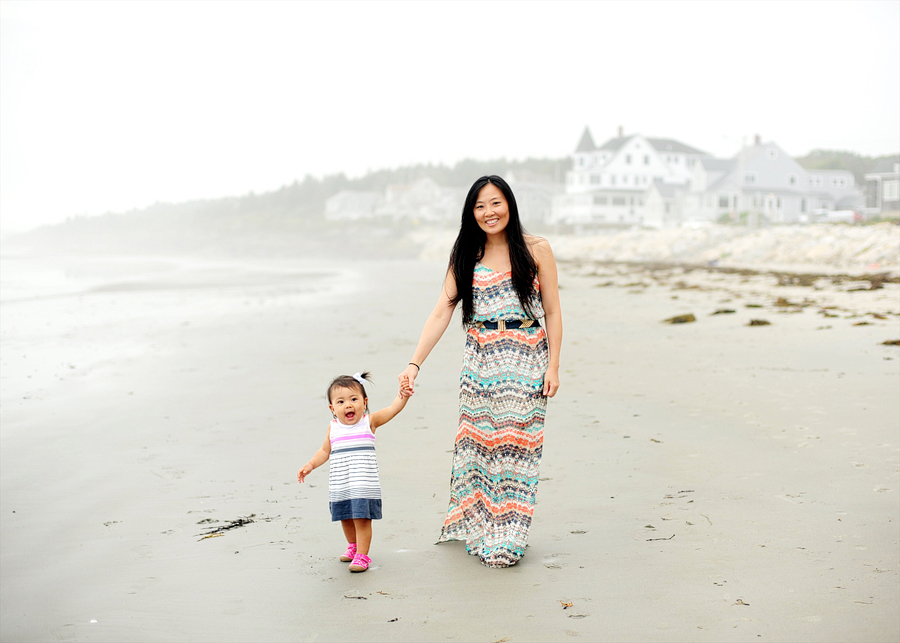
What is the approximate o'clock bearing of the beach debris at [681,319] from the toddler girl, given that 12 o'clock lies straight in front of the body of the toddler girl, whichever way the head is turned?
The beach debris is roughly at 7 o'clock from the toddler girl.

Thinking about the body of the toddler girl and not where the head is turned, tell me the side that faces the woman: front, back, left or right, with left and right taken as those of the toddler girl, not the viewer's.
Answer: left

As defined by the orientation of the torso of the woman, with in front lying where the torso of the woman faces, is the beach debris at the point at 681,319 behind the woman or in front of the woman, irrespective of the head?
behind

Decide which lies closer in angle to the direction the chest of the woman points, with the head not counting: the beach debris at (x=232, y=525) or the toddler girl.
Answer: the toddler girl

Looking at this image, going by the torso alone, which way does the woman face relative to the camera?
toward the camera

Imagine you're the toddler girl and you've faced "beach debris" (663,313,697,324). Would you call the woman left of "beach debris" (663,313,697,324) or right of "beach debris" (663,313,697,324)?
right

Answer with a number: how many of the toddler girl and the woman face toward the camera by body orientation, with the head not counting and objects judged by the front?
2

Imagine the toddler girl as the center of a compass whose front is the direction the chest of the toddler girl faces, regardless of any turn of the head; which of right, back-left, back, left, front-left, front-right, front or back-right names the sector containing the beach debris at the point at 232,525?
back-right

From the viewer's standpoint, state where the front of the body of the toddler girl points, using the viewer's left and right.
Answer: facing the viewer

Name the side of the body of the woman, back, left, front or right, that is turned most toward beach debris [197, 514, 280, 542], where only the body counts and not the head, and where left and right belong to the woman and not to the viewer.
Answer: right

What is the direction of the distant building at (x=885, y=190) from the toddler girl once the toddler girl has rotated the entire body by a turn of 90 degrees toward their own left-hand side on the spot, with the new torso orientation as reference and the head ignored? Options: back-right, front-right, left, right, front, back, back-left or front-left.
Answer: front-left
